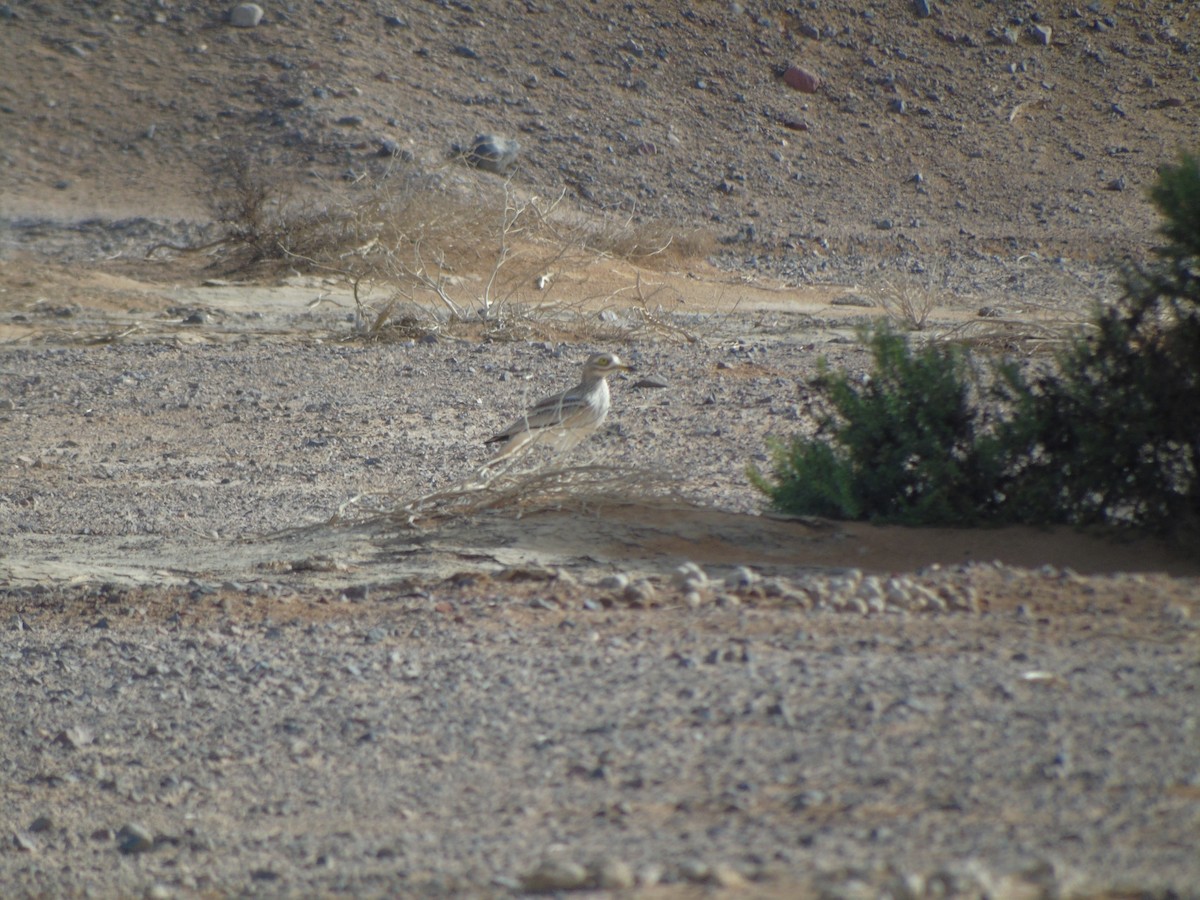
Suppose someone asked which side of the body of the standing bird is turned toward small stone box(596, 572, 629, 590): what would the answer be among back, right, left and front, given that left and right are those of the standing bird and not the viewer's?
right

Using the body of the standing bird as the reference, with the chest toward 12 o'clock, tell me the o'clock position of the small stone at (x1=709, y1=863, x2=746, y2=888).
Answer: The small stone is roughly at 3 o'clock from the standing bird.

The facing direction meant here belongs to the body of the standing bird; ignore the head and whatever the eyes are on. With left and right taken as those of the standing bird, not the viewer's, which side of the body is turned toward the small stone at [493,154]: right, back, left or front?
left

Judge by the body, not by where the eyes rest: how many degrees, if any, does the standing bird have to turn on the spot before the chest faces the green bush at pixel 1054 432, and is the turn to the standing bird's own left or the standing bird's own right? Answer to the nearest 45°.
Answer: approximately 45° to the standing bird's own right

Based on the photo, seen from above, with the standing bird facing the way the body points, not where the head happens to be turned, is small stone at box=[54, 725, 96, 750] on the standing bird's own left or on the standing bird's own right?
on the standing bird's own right

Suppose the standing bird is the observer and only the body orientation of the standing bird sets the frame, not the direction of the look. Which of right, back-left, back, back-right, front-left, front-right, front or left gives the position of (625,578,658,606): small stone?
right

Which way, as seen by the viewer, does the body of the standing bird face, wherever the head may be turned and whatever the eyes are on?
to the viewer's right

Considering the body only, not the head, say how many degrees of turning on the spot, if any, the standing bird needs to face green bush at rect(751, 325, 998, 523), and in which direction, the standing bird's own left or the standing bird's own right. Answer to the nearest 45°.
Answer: approximately 45° to the standing bird's own right

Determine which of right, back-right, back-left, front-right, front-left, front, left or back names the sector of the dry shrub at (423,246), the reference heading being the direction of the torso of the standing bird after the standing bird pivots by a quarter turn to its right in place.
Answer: back

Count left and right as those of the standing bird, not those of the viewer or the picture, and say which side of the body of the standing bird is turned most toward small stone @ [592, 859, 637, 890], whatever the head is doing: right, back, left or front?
right

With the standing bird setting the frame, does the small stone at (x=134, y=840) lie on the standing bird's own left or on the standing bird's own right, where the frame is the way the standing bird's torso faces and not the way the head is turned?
on the standing bird's own right
